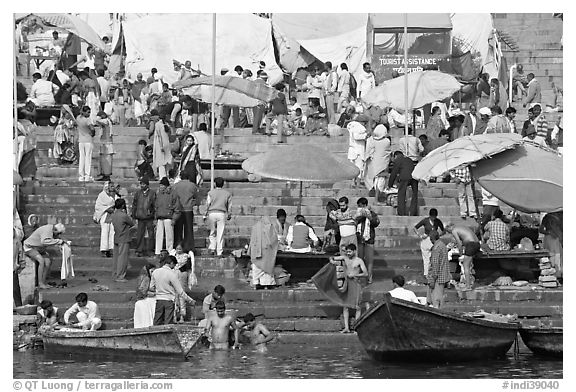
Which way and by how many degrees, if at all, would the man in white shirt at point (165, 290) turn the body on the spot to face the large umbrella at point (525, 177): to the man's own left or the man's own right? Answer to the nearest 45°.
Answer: approximately 45° to the man's own right

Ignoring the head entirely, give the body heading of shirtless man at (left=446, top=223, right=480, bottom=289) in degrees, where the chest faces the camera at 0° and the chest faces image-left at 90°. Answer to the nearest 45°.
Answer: approximately 90°

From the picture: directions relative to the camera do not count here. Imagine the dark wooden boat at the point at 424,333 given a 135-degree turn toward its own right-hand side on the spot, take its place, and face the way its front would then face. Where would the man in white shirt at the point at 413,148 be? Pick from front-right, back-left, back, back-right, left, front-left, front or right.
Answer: front

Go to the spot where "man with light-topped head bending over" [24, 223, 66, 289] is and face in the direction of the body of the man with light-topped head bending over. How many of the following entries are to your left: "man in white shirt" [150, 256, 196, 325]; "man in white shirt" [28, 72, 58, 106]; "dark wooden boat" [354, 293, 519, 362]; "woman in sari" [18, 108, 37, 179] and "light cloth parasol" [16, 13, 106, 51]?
3

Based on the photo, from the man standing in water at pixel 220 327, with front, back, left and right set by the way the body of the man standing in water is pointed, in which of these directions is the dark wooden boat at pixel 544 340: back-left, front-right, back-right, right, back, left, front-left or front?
left
